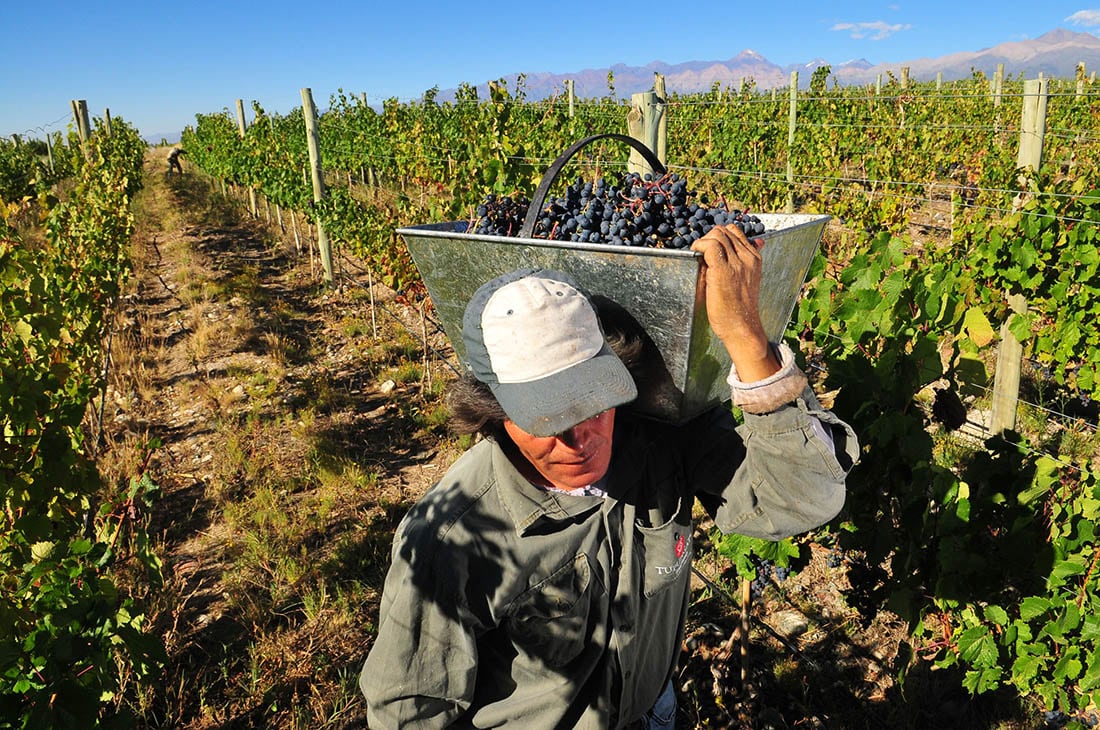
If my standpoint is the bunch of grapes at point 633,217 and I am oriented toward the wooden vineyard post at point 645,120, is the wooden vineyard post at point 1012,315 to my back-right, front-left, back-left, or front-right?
front-right

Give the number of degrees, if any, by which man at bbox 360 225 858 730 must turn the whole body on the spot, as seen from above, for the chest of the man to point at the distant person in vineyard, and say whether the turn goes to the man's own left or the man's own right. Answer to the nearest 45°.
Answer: approximately 180°

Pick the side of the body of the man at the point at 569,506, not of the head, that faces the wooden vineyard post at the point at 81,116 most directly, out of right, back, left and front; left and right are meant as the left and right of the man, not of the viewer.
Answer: back

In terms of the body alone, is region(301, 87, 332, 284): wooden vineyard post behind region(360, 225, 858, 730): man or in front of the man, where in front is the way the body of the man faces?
behind

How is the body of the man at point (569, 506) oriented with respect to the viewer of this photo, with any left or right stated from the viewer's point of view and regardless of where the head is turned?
facing the viewer and to the right of the viewer

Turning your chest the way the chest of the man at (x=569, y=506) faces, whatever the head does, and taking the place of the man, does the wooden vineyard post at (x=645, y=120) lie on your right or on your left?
on your left
